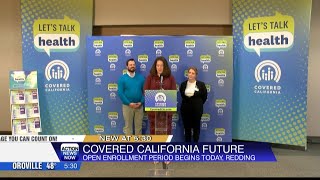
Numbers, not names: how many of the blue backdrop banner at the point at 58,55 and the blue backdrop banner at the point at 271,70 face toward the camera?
2

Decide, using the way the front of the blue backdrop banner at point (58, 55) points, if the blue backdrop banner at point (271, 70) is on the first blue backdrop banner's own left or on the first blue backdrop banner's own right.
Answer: on the first blue backdrop banner's own left

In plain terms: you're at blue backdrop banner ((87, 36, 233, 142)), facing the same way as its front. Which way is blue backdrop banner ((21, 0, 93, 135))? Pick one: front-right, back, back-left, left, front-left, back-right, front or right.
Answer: right

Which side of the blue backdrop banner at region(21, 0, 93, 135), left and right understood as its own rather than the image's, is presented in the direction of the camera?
front

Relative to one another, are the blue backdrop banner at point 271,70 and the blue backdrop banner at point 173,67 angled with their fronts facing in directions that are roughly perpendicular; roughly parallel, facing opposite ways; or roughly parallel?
roughly parallel

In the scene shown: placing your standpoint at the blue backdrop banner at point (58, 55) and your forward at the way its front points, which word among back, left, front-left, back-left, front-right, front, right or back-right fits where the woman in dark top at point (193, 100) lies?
front-left

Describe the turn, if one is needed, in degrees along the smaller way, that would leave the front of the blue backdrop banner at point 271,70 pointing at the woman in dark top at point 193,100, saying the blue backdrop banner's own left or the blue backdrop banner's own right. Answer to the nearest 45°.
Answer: approximately 45° to the blue backdrop banner's own right

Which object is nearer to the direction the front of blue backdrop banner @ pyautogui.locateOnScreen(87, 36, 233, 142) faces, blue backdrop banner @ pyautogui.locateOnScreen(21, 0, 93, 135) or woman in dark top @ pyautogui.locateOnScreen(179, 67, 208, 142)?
the woman in dark top

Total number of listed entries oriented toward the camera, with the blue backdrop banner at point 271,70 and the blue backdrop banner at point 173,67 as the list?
2

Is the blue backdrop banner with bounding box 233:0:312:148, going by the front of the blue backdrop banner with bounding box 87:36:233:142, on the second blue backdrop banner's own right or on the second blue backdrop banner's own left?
on the second blue backdrop banner's own left

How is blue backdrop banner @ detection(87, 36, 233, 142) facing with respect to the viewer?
toward the camera

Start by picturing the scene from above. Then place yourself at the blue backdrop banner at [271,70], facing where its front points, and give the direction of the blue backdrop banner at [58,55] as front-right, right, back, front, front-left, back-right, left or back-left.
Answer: right
